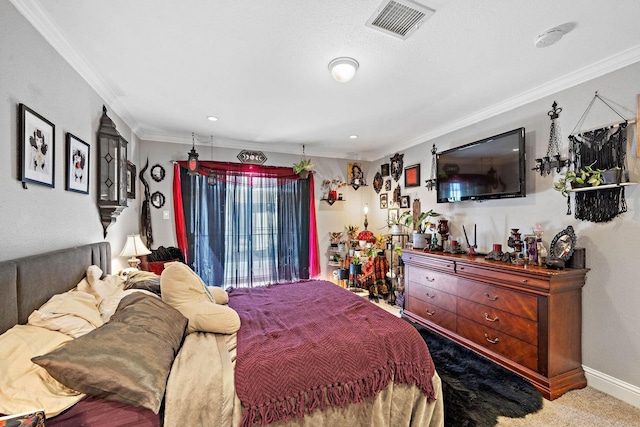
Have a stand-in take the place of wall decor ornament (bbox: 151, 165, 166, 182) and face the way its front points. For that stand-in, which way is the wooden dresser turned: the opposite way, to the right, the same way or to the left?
to the right

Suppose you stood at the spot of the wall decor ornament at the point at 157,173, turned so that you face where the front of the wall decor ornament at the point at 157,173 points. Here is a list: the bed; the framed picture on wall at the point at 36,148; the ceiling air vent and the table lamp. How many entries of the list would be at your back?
0

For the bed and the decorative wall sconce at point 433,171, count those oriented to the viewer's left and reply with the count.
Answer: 1

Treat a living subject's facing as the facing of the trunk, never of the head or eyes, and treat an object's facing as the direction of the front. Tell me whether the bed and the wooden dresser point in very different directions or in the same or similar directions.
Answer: very different directions

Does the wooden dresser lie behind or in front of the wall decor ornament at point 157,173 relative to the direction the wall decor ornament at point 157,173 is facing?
in front

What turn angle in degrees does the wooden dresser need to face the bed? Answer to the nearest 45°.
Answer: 0° — it already faces it

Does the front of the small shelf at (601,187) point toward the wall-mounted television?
no

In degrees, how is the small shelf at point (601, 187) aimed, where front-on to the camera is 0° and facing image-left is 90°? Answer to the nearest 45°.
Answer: approximately 45°

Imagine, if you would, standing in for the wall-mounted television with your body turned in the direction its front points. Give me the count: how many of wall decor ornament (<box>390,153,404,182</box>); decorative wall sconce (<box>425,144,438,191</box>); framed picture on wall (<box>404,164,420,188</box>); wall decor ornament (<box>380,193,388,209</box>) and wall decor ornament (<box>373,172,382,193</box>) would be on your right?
5

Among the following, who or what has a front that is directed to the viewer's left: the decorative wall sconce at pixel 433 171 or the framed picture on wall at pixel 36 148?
the decorative wall sconce

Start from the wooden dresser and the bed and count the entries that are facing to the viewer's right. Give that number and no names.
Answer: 1

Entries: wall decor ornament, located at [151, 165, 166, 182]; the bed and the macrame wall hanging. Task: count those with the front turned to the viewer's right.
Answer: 1

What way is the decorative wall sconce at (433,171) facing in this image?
to the viewer's left

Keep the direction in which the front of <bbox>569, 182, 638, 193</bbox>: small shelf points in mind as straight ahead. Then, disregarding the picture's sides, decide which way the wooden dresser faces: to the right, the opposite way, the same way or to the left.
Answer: the same way

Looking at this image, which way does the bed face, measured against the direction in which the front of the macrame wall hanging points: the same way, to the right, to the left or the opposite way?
the opposite way

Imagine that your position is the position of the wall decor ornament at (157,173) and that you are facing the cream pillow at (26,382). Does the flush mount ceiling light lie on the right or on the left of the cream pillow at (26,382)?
left

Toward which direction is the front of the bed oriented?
to the viewer's right

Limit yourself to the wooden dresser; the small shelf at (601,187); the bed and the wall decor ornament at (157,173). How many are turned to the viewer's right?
1

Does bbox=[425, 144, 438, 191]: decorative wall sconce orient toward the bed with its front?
yes
